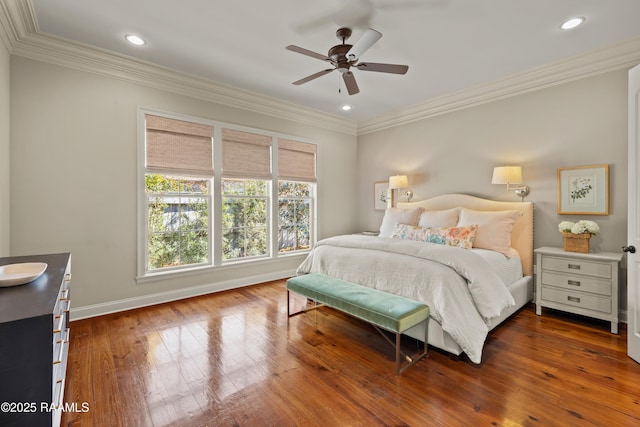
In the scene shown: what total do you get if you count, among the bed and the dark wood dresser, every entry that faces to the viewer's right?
1

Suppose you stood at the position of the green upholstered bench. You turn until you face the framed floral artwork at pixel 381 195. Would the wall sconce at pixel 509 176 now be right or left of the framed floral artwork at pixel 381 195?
right

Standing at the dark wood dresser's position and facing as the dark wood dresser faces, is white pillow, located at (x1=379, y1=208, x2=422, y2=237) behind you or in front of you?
in front

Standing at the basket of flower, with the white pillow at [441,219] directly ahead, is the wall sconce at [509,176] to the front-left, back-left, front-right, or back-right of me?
front-right

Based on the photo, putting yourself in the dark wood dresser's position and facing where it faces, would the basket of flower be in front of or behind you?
in front

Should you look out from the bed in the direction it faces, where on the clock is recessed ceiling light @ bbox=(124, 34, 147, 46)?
The recessed ceiling light is roughly at 1 o'clock from the bed.

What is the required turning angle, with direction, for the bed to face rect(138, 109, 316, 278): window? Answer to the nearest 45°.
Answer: approximately 45° to its right

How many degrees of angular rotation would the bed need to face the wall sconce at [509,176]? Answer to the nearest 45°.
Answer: approximately 180°

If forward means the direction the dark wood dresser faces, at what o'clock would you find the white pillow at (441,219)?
The white pillow is roughly at 12 o'clock from the dark wood dresser.

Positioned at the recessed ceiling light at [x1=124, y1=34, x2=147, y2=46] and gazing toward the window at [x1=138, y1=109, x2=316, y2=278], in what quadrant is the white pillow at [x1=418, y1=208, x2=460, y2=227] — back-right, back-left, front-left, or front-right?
front-right

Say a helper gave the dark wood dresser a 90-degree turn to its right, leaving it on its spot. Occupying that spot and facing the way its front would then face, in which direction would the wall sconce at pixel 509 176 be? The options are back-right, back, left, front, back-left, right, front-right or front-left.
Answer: left

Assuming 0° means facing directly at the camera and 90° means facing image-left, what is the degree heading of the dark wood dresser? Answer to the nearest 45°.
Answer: approximately 270°

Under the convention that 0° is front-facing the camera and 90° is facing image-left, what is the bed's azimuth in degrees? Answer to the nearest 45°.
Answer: approximately 45°

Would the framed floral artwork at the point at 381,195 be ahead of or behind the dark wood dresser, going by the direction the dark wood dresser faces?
ahead

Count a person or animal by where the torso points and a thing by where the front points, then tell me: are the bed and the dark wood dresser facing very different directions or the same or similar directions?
very different directions

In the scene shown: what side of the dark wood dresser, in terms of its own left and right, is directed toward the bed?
front
